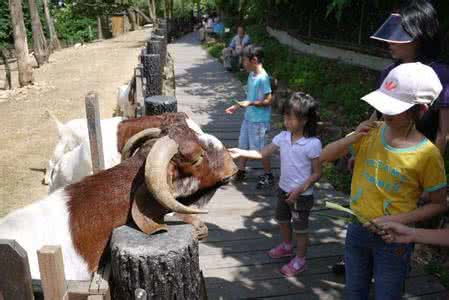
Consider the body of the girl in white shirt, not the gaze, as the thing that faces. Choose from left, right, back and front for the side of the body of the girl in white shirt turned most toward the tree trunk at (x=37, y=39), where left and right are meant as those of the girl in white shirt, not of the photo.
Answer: right

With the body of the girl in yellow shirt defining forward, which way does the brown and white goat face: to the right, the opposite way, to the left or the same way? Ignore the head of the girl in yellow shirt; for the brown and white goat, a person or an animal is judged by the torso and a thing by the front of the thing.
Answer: the opposite way

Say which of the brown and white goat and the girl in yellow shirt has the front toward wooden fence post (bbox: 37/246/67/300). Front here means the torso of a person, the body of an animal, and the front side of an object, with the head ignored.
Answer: the girl in yellow shirt

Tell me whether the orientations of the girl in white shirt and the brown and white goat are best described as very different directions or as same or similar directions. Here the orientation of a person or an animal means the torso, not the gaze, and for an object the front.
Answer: very different directions

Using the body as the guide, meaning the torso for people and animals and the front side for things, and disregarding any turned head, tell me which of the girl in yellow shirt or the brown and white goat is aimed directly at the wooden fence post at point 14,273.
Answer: the girl in yellow shirt

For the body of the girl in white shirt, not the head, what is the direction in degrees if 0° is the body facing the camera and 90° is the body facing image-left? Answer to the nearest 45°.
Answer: approximately 45°

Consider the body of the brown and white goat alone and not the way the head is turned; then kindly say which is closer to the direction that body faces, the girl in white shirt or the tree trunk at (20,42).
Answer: the girl in white shirt

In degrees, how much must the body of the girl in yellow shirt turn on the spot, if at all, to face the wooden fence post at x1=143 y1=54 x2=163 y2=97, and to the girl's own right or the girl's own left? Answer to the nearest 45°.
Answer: approximately 90° to the girl's own right

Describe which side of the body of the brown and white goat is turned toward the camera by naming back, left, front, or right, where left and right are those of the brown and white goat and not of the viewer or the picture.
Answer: right

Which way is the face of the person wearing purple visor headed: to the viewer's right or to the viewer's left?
to the viewer's left

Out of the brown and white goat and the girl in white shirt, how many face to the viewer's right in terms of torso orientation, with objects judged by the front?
1
